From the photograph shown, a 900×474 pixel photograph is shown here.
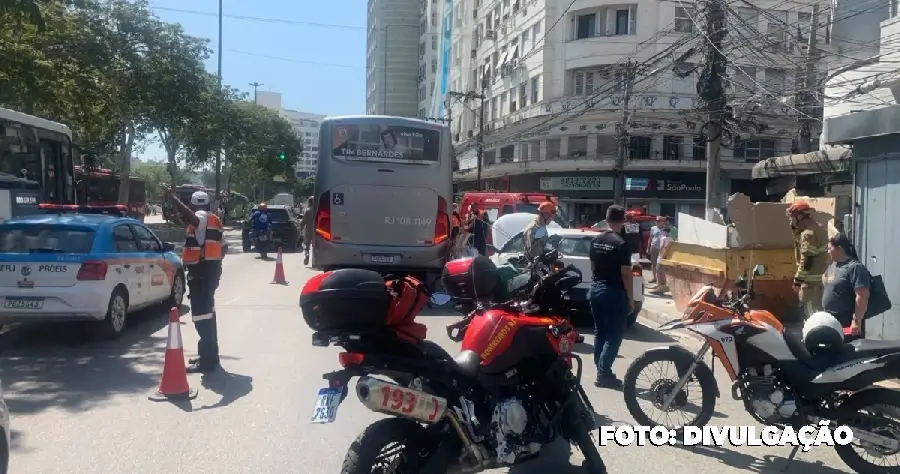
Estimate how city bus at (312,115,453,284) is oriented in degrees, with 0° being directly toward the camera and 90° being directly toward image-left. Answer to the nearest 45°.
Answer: approximately 180°

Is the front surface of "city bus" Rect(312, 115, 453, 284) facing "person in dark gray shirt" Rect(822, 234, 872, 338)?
no

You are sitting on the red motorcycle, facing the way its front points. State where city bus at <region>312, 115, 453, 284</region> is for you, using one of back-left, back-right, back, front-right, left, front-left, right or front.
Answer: front-left

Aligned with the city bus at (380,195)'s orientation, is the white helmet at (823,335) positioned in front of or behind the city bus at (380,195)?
behind

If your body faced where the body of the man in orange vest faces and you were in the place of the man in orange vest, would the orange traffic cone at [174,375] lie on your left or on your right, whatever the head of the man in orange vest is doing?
on your left

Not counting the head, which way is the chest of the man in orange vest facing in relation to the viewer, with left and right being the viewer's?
facing away from the viewer and to the left of the viewer

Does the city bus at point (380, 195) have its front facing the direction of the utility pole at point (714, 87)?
no

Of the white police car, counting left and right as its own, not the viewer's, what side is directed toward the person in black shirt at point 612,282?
right

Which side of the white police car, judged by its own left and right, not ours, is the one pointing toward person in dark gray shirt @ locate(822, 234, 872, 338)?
right

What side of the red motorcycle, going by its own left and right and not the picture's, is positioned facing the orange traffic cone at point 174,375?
left

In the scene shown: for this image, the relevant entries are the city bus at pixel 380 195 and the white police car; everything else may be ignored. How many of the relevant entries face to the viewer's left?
0

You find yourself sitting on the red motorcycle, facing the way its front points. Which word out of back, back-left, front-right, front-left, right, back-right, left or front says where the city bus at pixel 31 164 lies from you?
left

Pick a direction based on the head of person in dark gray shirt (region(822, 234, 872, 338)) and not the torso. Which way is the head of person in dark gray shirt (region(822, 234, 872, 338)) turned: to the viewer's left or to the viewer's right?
to the viewer's left

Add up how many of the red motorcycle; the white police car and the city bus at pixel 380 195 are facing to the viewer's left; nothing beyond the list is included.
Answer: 0
